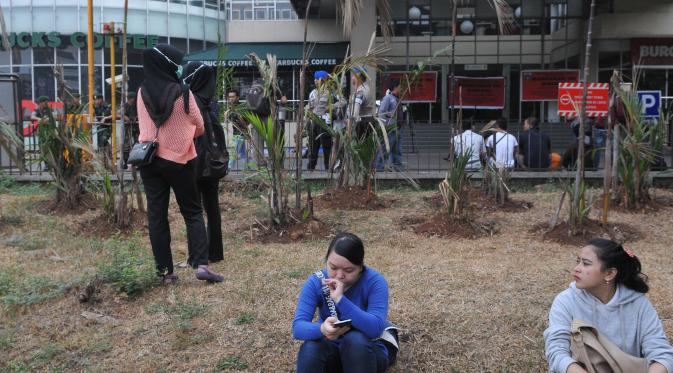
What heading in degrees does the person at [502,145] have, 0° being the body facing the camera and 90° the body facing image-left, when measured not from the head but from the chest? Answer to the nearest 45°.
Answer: approximately 180°

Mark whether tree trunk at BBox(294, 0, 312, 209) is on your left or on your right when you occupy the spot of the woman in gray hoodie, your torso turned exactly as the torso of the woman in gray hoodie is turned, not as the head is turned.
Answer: on your right

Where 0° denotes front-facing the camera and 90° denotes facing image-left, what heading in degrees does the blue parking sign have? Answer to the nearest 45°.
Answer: approximately 0°

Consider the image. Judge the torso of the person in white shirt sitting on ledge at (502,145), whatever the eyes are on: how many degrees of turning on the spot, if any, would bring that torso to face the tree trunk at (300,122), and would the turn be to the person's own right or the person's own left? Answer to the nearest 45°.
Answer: approximately 135° to the person's own left

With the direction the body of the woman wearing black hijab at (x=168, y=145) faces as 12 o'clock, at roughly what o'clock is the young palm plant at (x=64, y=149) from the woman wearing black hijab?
The young palm plant is roughly at 10 o'clock from the woman wearing black hijab.

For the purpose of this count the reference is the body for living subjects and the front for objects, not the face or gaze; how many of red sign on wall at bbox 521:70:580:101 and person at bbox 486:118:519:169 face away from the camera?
1

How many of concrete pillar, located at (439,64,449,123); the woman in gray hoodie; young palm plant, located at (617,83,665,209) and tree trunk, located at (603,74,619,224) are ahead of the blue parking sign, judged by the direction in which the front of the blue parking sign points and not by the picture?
3

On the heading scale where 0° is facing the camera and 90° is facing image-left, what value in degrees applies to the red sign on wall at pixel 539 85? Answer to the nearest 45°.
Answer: approximately 0°

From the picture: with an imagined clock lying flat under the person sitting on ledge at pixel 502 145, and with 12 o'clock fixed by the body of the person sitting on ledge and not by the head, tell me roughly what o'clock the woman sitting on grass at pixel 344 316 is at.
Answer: The woman sitting on grass is roughly at 6 o'clock from the person sitting on ledge.

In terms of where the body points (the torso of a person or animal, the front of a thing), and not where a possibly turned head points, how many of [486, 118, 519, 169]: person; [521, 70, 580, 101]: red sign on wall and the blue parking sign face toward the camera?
2
